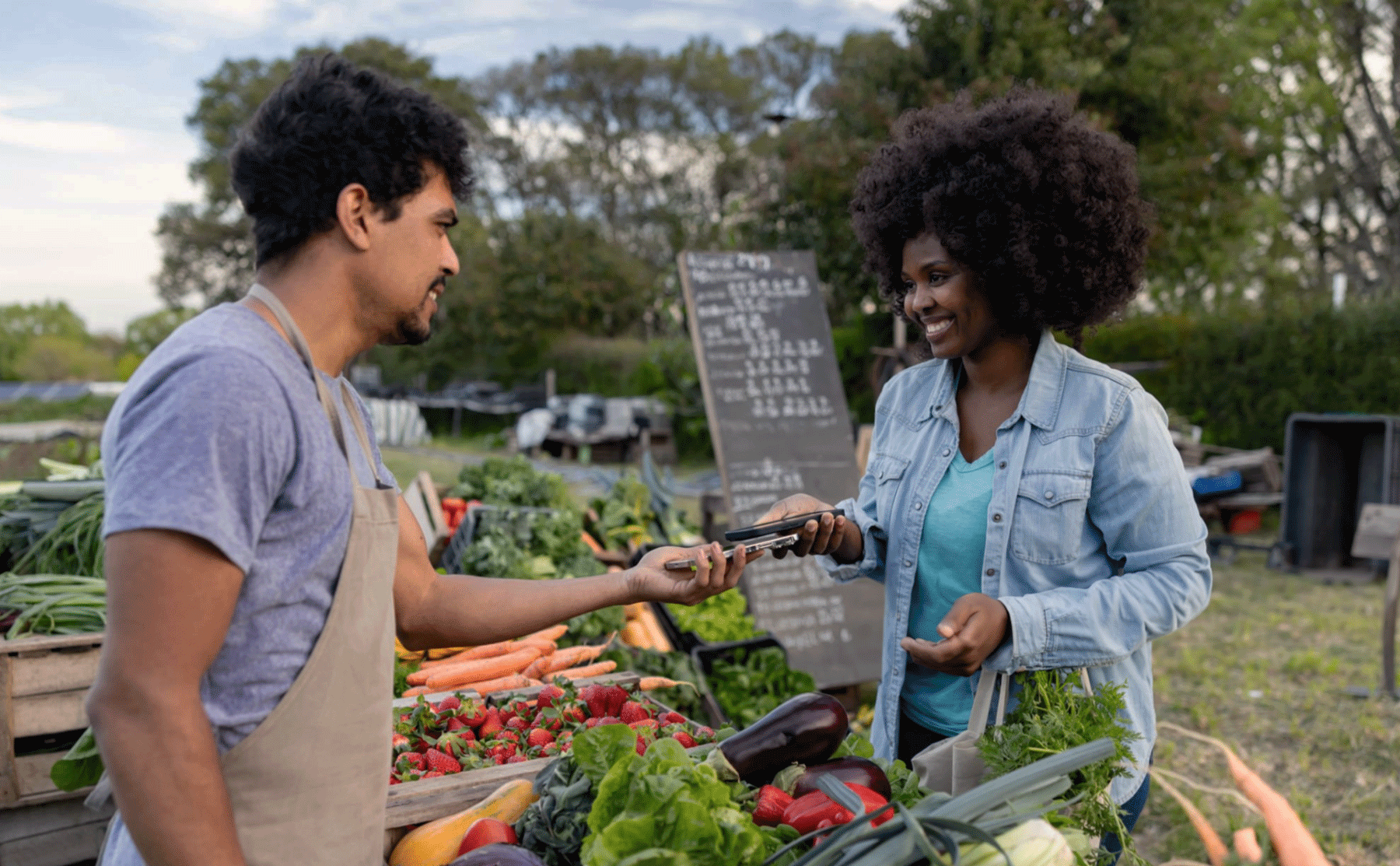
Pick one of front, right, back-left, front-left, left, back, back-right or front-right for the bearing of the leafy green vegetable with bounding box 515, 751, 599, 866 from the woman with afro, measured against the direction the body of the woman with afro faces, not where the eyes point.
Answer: front

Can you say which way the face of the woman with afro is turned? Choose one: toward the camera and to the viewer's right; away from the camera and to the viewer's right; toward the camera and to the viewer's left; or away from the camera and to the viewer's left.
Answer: toward the camera and to the viewer's left

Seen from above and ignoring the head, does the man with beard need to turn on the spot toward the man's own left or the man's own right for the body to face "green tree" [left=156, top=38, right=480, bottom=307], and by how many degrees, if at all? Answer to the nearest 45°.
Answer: approximately 90° to the man's own left

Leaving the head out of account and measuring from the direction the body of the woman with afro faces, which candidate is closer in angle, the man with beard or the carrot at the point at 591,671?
the man with beard

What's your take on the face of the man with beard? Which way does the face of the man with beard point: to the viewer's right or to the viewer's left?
to the viewer's right

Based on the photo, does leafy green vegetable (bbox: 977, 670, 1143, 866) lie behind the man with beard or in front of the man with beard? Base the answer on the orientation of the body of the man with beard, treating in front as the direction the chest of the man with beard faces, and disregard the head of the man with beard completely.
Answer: in front

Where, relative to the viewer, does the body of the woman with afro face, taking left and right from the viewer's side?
facing the viewer and to the left of the viewer

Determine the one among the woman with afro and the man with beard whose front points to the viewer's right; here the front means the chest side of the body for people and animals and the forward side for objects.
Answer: the man with beard

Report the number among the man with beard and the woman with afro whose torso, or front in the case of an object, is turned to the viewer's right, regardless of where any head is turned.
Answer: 1

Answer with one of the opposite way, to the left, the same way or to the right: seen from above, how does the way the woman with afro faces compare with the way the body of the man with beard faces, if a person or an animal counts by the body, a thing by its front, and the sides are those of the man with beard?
the opposite way

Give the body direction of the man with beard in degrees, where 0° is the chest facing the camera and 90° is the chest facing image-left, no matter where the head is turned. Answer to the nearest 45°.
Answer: approximately 270°
